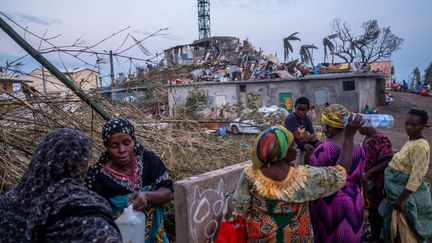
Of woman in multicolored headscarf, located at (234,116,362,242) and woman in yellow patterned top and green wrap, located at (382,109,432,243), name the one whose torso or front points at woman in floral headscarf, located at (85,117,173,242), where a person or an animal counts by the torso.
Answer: the woman in yellow patterned top and green wrap

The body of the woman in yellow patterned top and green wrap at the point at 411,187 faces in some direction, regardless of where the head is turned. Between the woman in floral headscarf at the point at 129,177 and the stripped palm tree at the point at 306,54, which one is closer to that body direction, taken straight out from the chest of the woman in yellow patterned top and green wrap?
the woman in floral headscarf

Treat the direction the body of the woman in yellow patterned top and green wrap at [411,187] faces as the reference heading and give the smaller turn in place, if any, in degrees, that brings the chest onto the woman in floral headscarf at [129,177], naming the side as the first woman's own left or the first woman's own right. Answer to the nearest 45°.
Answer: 0° — they already face them

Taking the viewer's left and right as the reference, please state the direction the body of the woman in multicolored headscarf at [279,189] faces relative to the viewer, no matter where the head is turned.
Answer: facing away from the viewer

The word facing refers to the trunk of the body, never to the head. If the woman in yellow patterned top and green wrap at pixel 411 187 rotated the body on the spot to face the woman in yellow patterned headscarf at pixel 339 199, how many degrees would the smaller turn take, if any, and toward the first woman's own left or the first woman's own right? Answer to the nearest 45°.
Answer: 0° — they already face them

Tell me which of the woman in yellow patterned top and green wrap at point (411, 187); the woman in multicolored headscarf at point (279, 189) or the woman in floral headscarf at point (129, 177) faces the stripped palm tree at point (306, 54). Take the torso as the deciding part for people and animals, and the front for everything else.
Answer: the woman in multicolored headscarf at point (279, 189)

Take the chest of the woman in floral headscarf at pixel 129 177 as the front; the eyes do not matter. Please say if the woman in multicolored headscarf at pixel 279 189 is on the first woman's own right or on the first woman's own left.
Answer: on the first woman's own left

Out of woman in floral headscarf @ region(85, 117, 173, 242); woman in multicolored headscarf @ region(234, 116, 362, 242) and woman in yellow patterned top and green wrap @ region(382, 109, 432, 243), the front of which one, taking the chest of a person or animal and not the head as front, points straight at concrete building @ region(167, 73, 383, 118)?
woman in multicolored headscarf @ region(234, 116, 362, 242)

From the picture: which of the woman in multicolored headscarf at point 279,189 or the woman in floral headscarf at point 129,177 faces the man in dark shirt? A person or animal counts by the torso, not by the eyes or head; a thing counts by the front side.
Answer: the woman in multicolored headscarf at point 279,189

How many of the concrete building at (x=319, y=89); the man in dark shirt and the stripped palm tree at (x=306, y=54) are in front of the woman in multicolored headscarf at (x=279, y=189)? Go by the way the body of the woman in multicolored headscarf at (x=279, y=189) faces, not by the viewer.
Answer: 3

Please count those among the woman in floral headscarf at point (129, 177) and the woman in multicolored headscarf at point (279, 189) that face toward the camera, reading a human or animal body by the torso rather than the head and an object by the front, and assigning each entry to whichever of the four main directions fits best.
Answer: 1
